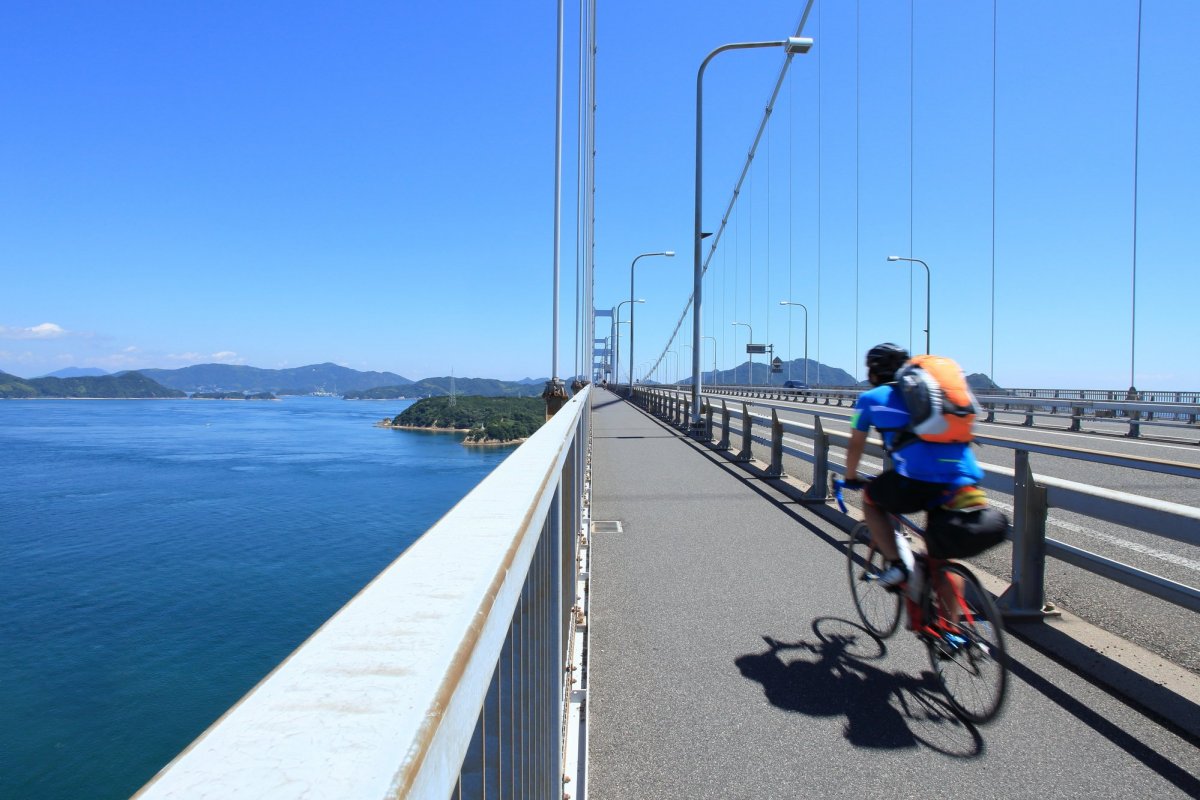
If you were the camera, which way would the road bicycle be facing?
facing away from the viewer and to the left of the viewer

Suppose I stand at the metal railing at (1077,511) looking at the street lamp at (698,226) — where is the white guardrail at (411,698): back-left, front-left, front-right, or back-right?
back-left

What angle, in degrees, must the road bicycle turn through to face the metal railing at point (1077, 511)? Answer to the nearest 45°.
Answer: approximately 90° to its right
